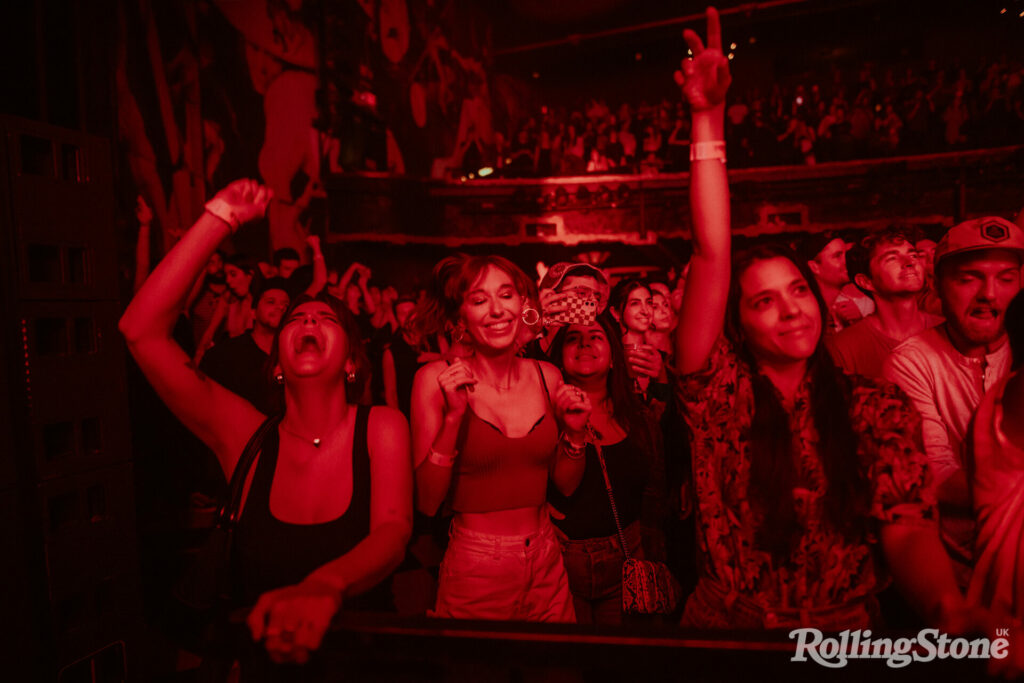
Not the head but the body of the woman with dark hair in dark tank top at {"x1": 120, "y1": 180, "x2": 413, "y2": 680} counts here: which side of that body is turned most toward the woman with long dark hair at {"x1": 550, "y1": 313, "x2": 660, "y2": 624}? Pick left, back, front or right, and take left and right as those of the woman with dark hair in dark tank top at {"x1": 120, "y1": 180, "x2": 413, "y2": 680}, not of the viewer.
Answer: left

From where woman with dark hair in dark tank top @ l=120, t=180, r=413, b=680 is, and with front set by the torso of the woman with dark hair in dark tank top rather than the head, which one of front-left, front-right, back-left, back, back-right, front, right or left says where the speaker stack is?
back-right

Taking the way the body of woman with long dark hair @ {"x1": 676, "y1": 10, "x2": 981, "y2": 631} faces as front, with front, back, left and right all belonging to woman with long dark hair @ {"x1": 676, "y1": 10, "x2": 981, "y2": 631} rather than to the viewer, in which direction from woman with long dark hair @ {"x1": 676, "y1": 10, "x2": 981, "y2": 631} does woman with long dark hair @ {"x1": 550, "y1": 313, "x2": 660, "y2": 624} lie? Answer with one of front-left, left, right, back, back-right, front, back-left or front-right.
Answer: back-right

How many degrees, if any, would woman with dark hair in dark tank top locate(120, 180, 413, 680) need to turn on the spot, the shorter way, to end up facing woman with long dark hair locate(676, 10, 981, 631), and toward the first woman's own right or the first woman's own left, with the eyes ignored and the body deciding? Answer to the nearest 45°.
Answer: approximately 45° to the first woman's own left

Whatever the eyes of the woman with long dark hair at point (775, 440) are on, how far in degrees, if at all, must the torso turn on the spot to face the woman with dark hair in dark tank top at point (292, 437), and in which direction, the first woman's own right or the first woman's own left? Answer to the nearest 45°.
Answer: approximately 90° to the first woman's own right

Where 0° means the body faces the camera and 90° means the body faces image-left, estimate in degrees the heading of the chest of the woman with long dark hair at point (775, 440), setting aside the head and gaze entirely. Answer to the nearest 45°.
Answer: approximately 0°

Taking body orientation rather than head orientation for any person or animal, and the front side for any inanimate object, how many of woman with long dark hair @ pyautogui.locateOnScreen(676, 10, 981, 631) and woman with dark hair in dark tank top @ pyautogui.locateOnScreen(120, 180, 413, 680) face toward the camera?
2
